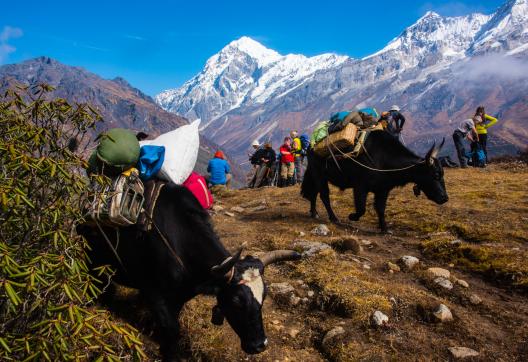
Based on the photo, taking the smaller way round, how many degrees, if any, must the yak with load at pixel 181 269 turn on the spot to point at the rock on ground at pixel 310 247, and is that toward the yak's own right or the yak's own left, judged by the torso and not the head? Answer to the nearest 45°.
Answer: approximately 90° to the yak's own left

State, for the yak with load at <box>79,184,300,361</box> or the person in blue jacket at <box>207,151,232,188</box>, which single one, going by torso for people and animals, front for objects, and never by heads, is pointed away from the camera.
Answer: the person in blue jacket

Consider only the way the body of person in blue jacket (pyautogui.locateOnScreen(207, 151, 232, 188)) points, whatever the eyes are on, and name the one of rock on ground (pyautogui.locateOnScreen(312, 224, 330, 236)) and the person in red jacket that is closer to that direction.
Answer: the person in red jacket

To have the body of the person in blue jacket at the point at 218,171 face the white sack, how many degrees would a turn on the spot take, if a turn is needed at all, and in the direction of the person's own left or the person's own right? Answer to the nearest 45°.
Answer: approximately 180°

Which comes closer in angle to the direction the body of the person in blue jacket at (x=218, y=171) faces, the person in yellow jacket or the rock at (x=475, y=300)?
the person in yellow jacket

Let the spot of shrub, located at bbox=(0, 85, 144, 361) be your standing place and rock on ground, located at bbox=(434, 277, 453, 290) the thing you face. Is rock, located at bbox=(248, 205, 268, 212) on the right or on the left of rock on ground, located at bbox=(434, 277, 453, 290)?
left

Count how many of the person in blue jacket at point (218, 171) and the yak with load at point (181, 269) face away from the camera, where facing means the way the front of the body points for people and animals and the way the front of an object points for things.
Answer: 1

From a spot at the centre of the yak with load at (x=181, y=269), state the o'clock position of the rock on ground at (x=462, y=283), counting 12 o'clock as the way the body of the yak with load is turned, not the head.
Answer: The rock on ground is roughly at 10 o'clock from the yak with load.

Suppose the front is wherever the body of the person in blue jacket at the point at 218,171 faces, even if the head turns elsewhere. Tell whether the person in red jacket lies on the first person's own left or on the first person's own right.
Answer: on the first person's own right

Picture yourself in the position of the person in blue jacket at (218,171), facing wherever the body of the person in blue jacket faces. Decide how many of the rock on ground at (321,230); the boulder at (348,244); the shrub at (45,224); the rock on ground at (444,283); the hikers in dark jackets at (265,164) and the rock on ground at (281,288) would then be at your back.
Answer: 5

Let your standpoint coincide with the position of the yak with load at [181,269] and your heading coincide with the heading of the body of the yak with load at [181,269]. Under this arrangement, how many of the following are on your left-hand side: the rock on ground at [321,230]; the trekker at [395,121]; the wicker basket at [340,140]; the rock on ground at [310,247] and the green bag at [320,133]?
5

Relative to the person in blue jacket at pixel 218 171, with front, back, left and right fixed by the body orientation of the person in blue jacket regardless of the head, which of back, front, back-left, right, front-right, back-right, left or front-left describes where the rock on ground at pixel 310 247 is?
back

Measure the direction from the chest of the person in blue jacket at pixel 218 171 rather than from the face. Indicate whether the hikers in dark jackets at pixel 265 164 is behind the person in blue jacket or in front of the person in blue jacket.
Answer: in front

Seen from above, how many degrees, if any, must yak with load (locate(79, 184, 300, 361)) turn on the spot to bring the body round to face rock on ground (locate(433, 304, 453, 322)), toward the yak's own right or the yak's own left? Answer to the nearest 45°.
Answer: approximately 45° to the yak's own left

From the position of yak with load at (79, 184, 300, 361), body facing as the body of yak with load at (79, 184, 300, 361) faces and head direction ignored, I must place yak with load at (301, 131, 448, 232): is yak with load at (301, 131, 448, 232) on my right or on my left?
on my left

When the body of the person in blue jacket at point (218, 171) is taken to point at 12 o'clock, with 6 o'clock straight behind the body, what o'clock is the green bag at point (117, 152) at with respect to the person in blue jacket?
The green bag is roughly at 6 o'clock from the person in blue jacket.

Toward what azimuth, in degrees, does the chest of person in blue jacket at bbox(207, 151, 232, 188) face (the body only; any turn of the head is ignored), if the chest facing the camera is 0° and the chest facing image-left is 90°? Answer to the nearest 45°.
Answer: approximately 180°

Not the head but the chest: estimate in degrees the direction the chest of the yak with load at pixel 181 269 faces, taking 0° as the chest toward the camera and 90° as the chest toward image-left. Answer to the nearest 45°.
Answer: approximately 315°
